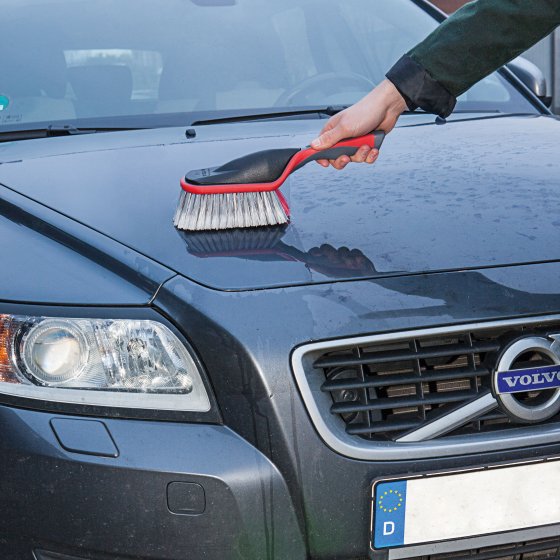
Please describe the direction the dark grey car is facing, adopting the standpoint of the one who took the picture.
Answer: facing the viewer and to the right of the viewer
